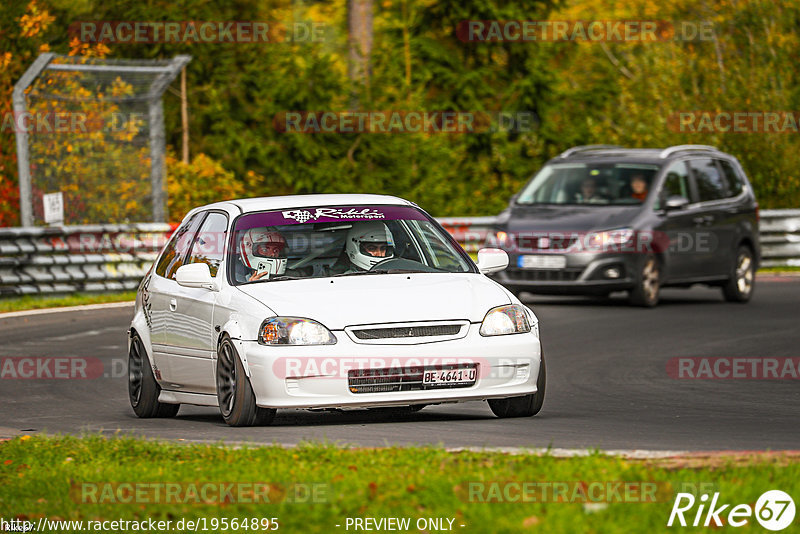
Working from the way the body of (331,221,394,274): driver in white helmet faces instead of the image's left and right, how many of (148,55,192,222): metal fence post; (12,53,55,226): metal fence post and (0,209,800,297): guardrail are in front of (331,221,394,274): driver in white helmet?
0

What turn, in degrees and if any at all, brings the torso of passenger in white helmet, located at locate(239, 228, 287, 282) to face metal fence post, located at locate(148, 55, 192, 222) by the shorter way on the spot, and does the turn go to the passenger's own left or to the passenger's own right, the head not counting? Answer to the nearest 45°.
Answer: approximately 135° to the passenger's own left

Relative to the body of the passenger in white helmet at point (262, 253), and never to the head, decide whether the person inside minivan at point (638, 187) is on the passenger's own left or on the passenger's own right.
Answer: on the passenger's own left

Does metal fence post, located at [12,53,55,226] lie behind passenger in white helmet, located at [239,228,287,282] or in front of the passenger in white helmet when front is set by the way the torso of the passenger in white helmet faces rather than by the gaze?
behind

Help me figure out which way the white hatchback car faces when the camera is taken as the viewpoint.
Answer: facing the viewer and to the right of the viewer

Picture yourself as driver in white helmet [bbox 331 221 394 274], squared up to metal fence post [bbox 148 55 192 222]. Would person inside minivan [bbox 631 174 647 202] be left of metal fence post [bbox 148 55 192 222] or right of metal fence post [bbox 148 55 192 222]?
right

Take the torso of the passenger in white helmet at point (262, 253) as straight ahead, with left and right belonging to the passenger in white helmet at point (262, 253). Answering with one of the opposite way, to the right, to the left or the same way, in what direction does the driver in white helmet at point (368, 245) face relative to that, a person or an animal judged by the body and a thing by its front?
the same way

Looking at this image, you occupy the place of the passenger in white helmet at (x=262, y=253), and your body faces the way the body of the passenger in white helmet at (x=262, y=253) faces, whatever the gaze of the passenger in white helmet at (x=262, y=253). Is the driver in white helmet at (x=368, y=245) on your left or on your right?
on your left

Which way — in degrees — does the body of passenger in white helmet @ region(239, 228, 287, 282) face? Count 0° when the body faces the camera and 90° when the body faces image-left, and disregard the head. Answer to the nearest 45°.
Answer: approximately 315°

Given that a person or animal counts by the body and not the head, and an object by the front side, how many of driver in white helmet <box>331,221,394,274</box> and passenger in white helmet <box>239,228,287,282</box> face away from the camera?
0

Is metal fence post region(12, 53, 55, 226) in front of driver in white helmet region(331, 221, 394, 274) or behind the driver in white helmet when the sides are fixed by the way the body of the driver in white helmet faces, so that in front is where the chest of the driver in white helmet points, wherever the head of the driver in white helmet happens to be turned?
behind

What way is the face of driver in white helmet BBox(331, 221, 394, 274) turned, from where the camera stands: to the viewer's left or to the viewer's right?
to the viewer's right

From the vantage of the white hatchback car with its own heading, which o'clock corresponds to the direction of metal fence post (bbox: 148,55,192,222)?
The metal fence post is roughly at 7 o'clock from the white hatchback car.

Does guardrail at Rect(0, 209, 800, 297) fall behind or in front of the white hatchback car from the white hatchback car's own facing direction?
behind

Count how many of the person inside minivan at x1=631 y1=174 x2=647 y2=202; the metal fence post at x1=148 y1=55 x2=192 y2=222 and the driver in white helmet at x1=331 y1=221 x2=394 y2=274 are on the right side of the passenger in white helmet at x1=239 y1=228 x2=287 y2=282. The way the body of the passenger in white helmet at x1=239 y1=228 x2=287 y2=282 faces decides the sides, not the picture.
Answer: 0
